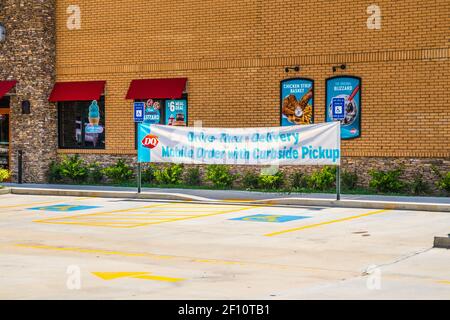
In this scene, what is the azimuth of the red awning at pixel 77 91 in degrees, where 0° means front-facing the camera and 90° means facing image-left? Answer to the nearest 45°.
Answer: approximately 0°

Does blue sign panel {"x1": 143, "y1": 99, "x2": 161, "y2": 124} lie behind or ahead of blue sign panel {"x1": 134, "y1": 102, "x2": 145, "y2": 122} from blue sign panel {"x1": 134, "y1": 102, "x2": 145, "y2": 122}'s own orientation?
behind

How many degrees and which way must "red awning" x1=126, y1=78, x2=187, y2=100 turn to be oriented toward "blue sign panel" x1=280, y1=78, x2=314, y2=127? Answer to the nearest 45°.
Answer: approximately 45° to its left

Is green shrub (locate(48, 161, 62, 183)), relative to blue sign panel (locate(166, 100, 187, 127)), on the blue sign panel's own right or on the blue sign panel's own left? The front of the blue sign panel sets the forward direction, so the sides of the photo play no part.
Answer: on the blue sign panel's own right

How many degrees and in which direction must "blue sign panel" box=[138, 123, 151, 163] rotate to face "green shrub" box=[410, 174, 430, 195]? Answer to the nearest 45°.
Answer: approximately 90° to its left
